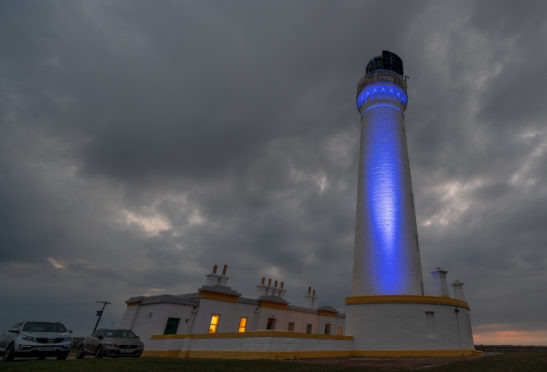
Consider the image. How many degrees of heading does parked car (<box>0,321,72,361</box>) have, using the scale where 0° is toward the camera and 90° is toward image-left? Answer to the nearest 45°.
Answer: approximately 315°

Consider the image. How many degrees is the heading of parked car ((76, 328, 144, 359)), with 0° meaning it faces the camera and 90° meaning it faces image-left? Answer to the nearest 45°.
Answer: approximately 315°
